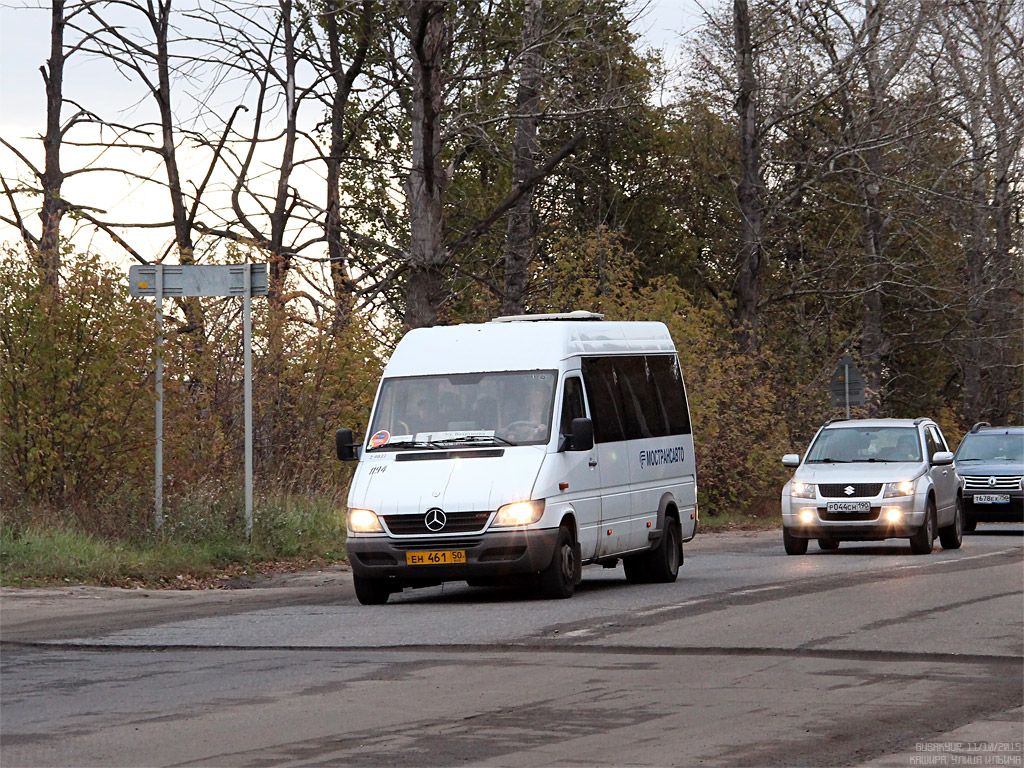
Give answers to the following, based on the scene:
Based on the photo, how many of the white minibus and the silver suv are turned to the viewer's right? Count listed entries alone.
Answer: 0

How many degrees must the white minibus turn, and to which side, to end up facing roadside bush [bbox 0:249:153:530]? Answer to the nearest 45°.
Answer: approximately 90° to its right

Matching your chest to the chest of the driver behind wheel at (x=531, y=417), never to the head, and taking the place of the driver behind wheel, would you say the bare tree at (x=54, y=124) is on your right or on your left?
on your right

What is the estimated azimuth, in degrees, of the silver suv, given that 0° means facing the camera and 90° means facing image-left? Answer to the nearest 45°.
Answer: approximately 0°

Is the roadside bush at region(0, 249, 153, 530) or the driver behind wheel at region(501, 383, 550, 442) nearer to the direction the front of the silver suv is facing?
the driver behind wheel

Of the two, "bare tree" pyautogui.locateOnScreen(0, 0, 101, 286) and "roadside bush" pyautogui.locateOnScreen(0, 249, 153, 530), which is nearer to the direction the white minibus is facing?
the roadside bush

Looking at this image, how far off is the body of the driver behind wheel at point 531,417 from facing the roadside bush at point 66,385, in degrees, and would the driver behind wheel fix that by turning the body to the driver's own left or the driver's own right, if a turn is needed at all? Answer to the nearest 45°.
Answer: approximately 90° to the driver's own right

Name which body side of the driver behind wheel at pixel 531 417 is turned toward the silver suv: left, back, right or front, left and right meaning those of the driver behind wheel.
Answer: back

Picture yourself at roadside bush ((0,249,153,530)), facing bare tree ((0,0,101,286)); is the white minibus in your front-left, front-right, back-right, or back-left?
back-right

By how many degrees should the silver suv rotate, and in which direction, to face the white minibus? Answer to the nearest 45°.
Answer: approximately 45° to its right

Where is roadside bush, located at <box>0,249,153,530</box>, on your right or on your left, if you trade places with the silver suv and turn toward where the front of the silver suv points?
on your right

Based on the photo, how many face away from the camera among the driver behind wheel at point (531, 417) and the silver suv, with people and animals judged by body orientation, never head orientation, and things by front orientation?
0
